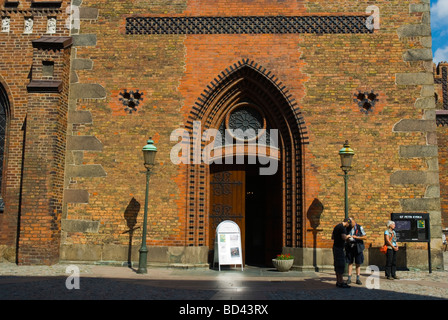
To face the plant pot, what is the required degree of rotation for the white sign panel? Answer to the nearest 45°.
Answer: approximately 90° to its left

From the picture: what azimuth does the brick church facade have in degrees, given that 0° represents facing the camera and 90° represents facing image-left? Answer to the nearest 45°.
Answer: approximately 0°

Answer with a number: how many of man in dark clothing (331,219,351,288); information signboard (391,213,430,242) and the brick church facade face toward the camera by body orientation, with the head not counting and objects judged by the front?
2

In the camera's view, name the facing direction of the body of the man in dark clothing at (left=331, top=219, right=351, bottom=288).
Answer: to the viewer's right

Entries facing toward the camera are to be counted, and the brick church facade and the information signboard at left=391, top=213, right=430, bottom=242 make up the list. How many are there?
2

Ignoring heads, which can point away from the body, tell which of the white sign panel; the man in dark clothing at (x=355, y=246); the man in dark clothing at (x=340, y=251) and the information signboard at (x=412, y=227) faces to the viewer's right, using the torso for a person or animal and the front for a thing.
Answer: the man in dark clothing at (x=340, y=251)

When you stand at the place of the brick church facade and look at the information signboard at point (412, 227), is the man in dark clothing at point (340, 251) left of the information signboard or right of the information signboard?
right
